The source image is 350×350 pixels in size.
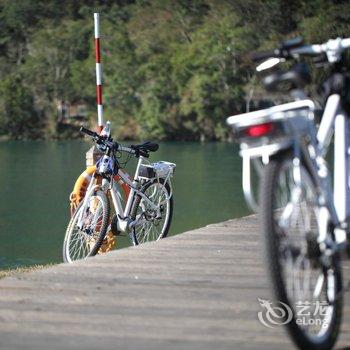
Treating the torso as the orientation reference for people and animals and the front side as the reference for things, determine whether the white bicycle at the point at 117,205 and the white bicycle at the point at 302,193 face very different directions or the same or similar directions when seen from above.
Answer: very different directions

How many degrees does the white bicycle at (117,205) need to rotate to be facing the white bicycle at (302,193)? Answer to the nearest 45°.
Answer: approximately 45° to its left

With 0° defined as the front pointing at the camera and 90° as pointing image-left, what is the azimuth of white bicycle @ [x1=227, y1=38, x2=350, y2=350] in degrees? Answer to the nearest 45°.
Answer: approximately 225°

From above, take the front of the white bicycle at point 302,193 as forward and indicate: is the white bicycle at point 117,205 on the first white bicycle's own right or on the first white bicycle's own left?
on the first white bicycle's own left
